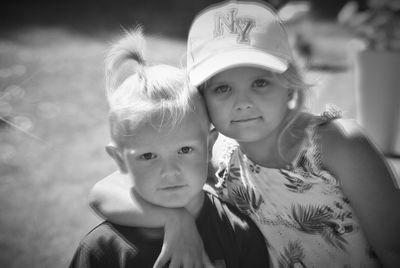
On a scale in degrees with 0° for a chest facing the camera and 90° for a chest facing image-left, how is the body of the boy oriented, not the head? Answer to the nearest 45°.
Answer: approximately 0°
